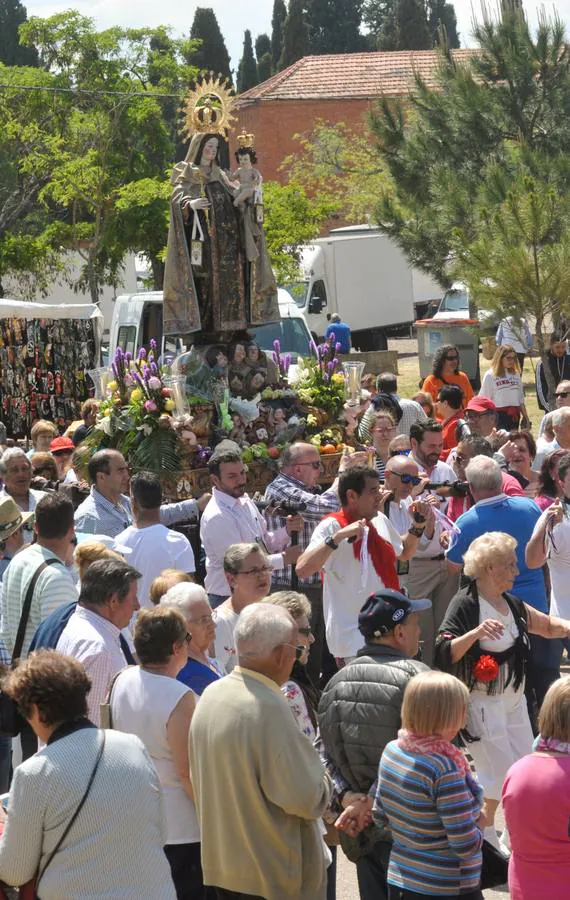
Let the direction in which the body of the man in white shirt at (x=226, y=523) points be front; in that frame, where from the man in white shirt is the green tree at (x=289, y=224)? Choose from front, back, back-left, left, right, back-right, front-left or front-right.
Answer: back-left

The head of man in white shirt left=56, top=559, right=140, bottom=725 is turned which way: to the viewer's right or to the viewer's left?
to the viewer's right

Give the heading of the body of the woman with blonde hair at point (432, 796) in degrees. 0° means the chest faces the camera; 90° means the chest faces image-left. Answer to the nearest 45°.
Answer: approximately 225°

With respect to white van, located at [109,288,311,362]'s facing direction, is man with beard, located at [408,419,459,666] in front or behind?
in front

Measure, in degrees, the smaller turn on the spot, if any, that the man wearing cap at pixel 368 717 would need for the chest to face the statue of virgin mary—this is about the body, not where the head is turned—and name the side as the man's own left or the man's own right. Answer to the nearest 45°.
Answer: approximately 45° to the man's own left

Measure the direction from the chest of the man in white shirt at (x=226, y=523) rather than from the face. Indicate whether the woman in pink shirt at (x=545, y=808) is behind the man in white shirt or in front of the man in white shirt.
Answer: in front

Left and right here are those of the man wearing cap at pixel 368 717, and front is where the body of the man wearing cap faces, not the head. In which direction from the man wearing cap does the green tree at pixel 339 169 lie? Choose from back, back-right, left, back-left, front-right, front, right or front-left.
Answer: front-left
